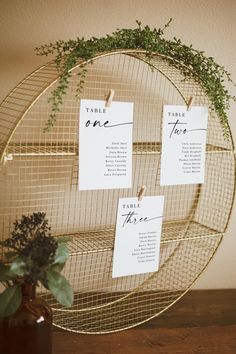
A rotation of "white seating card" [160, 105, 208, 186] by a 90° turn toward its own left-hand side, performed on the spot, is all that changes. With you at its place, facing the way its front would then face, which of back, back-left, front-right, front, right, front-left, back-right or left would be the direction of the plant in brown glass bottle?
back-right

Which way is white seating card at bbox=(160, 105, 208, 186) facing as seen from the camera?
toward the camera
